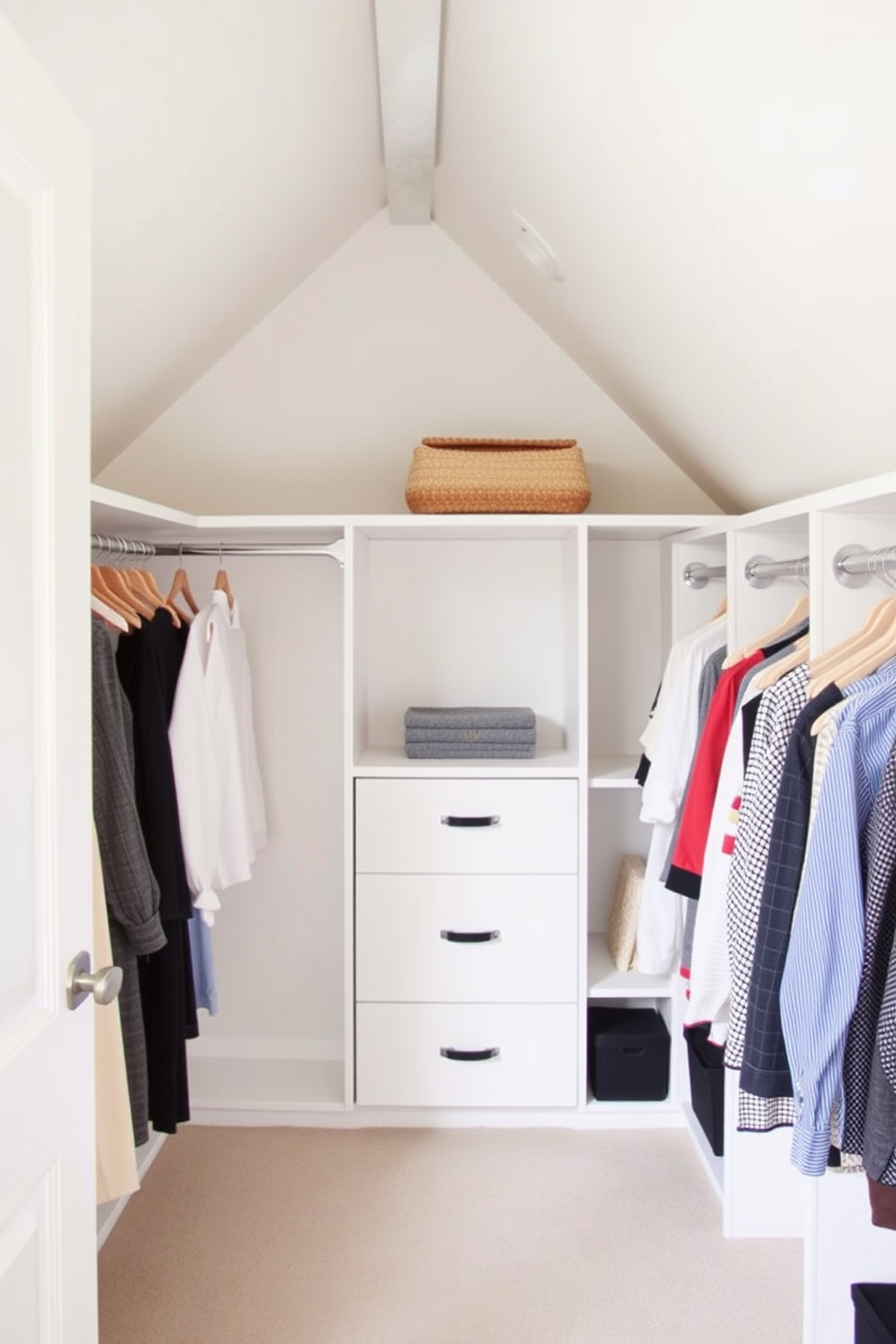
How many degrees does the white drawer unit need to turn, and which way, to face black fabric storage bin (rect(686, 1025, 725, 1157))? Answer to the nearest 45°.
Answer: approximately 90° to its left

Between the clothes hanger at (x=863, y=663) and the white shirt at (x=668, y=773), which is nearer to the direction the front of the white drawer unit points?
the clothes hanger

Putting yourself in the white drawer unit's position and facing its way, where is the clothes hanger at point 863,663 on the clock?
The clothes hanger is roughly at 11 o'clock from the white drawer unit.
